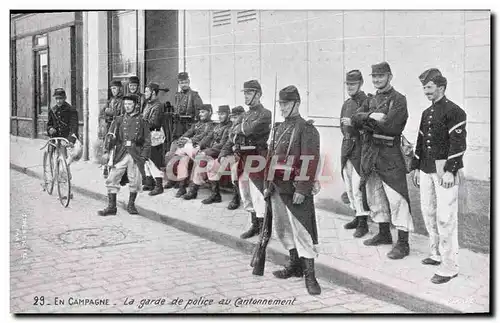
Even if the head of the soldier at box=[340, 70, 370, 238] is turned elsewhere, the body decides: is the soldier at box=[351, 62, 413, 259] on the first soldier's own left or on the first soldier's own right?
on the first soldier's own left

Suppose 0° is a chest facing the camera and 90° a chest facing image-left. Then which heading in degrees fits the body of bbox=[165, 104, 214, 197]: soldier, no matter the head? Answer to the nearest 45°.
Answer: approximately 45°

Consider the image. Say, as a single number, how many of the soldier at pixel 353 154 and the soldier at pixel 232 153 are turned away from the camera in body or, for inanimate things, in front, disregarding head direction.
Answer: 0

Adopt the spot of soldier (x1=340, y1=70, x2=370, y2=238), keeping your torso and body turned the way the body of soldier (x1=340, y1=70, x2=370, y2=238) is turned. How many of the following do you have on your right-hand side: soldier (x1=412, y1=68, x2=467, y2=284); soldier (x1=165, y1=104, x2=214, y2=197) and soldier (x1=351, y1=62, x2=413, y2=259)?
1

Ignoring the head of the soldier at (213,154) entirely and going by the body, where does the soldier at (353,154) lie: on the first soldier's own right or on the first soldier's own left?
on the first soldier's own left

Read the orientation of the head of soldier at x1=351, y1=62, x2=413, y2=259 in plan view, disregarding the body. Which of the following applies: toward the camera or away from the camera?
toward the camera

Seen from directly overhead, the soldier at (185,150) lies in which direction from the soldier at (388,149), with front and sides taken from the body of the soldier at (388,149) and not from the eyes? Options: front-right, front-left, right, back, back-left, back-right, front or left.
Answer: right

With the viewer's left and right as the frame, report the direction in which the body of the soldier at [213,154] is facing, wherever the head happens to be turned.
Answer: facing the viewer and to the left of the viewer

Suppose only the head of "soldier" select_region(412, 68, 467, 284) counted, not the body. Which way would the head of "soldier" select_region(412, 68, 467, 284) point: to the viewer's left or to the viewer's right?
to the viewer's left

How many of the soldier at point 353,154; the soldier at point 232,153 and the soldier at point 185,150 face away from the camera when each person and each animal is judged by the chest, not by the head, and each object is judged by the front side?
0

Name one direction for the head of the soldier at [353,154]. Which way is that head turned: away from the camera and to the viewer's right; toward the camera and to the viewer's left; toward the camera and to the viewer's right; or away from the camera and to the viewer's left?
toward the camera and to the viewer's left
